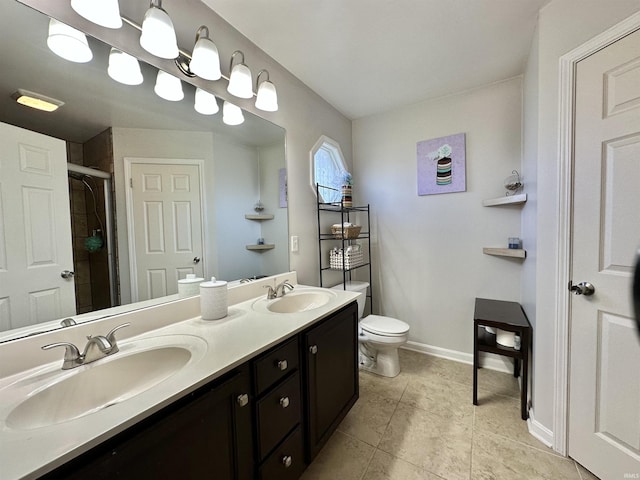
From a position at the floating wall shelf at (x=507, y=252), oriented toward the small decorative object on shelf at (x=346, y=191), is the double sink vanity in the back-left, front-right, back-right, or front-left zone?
front-left

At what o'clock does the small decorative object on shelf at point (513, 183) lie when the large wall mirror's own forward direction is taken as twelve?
The small decorative object on shelf is roughly at 11 o'clock from the large wall mirror.

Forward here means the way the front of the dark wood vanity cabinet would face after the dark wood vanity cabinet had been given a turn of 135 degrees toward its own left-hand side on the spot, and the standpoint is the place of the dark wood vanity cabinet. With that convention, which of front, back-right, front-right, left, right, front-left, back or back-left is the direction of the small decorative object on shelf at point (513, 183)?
right

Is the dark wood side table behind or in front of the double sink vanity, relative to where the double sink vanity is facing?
in front

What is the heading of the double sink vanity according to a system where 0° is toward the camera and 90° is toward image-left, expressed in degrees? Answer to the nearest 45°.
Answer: approximately 315°

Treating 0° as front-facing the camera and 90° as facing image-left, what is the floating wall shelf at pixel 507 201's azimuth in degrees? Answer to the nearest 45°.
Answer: approximately 45°

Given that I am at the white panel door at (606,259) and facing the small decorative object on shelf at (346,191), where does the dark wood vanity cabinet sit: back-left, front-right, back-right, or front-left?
front-left

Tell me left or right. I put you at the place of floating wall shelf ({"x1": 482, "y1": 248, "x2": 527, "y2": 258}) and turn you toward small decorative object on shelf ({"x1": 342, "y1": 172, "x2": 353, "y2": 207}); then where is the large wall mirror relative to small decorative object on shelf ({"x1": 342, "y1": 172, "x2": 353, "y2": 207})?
left

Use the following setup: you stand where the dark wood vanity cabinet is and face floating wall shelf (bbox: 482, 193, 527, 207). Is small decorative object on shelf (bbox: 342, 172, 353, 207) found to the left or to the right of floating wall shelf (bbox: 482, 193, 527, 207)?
left

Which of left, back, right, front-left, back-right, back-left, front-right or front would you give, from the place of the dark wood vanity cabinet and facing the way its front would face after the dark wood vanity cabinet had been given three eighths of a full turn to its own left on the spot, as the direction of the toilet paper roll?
right

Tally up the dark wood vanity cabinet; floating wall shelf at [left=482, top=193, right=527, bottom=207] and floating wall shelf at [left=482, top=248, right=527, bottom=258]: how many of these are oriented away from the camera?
0

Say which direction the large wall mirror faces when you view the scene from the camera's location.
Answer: facing the viewer and to the right of the viewer

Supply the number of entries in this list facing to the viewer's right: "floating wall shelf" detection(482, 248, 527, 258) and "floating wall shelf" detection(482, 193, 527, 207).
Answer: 0

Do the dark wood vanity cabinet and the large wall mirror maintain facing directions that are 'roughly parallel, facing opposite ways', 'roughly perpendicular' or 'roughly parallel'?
roughly parallel
